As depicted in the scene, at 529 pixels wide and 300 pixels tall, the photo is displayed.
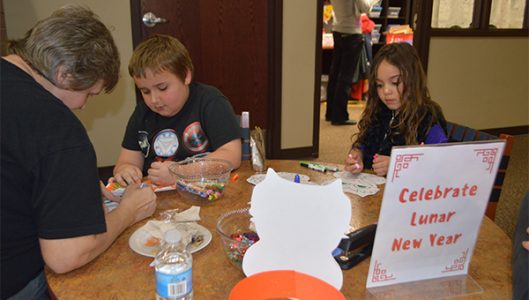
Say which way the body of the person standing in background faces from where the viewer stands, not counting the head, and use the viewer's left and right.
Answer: facing to the right of the viewer

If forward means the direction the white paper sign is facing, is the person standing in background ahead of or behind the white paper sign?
behind

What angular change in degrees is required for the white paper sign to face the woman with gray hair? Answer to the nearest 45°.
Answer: approximately 90° to its right

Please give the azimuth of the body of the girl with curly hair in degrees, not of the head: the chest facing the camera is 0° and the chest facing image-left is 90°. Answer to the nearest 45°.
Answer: approximately 45°

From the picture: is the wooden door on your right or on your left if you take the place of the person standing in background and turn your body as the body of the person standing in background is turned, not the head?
on your right

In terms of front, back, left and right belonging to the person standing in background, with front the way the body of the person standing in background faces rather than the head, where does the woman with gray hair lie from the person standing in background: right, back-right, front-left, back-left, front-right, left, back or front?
right

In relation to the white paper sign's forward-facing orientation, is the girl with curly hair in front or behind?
behind

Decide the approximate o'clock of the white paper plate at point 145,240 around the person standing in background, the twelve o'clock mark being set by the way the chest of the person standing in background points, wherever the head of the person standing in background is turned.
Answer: The white paper plate is roughly at 3 o'clock from the person standing in background.
